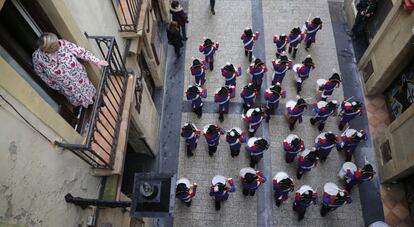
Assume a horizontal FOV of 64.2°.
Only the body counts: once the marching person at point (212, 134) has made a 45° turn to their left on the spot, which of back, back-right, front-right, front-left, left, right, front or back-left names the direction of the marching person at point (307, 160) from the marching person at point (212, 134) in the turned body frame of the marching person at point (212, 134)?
back-right

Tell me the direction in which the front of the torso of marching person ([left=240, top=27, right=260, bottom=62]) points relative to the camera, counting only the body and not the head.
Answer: away from the camera

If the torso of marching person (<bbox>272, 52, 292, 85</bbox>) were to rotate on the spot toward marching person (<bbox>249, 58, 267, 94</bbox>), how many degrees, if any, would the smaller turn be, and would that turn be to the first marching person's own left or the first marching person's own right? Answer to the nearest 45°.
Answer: approximately 90° to the first marching person's own left

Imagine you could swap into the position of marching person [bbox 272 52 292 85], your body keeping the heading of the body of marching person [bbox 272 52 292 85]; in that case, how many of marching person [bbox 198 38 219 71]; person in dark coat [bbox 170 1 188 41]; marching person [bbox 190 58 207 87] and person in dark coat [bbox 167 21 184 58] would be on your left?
4

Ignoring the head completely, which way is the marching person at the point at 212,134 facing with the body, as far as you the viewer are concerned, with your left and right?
facing away from the viewer

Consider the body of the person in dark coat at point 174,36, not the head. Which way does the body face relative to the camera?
away from the camera
